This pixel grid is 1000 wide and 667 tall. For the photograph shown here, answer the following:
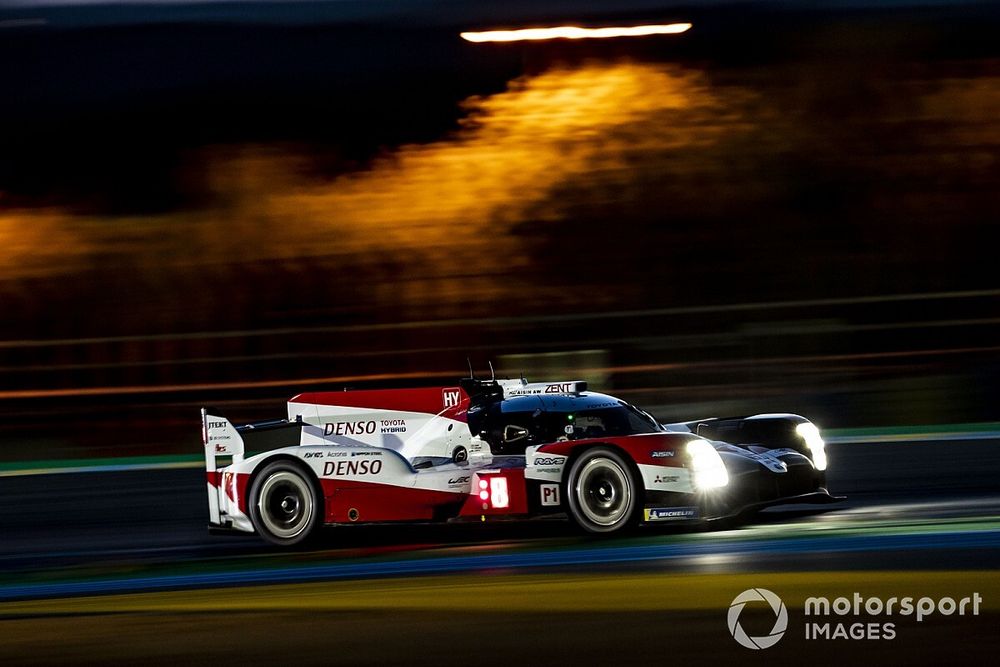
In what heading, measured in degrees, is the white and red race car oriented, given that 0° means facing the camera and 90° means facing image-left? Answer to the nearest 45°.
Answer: approximately 315°
